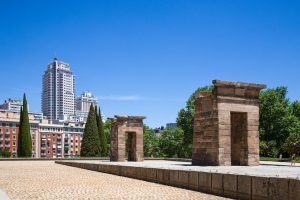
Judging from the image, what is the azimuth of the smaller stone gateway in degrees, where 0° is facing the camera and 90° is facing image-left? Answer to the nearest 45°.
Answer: approximately 315°

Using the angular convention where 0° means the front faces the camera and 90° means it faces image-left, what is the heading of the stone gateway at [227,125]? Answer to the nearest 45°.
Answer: approximately 315°

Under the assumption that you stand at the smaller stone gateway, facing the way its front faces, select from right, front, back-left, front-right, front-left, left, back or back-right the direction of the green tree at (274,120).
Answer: left

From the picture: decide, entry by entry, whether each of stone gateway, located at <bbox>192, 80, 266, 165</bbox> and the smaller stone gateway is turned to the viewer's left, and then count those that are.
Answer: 0

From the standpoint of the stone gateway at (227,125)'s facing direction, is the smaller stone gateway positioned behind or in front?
behind

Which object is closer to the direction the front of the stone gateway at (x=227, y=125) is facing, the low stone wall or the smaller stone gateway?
the low stone wall

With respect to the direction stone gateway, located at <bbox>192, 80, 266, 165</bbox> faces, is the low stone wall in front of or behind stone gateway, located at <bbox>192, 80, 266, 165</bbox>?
in front

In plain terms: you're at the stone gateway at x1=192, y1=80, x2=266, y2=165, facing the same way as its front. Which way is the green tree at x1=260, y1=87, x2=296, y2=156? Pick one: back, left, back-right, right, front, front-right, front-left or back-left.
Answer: back-left
